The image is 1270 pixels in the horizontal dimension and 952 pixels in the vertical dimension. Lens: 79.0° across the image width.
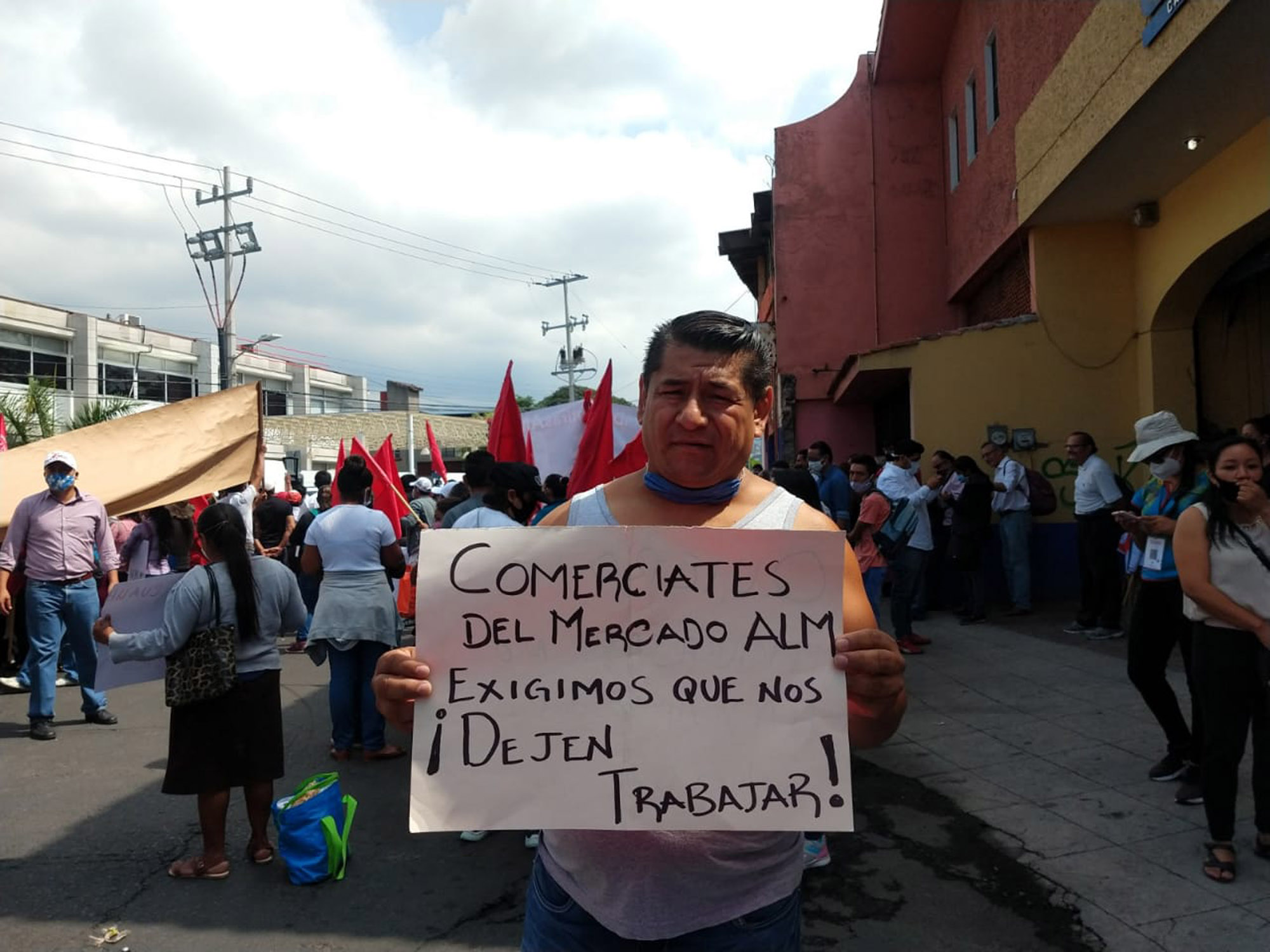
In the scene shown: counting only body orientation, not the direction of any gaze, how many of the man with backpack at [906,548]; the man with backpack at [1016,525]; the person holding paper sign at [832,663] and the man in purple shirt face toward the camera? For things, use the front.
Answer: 2

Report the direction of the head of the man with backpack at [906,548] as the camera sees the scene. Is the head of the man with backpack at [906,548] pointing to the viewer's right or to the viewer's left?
to the viewer's right

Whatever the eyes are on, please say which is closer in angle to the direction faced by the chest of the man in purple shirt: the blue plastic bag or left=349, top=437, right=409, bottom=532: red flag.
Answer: the blue plastic bag

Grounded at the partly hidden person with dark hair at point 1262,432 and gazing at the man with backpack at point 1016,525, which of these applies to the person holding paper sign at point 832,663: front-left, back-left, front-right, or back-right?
back-left

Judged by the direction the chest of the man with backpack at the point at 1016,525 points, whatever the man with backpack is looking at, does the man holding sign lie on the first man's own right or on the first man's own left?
on the first man's own left

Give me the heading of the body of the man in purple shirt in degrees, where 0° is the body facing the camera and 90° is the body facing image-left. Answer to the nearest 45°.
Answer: approximately 0°

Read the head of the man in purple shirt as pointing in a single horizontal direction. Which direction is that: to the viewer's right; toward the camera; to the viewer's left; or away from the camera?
toward the camera

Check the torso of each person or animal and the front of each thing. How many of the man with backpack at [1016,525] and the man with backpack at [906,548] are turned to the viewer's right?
1

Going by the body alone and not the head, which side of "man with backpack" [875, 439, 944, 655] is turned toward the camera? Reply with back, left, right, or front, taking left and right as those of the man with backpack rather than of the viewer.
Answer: right

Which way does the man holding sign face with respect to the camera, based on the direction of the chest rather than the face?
toward the camera

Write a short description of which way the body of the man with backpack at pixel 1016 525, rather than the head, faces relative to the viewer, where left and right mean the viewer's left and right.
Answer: facing to the left of the viewer

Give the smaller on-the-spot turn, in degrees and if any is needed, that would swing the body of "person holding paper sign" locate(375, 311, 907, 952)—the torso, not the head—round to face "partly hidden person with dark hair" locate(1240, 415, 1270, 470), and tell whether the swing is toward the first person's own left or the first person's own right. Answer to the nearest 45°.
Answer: approximately 135° to the first person's own left

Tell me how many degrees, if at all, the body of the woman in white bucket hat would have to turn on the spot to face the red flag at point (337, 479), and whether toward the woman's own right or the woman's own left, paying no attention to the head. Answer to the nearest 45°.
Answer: approximately 45° to the woman's own right

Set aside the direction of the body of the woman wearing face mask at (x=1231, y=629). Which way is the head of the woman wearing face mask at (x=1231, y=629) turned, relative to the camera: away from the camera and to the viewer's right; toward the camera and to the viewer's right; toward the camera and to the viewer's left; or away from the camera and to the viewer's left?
toward the camera and to the viewer's left

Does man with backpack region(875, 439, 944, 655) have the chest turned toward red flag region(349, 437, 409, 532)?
no

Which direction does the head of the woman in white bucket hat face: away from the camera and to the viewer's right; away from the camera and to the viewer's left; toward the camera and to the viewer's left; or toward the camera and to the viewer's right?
toward the camera and to the viewer's left
